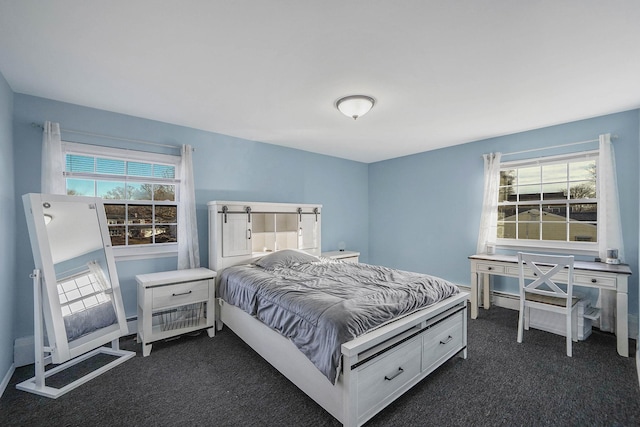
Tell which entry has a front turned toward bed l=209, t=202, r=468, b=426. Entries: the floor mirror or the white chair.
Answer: the floor mirror

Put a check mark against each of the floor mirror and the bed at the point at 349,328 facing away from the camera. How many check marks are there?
0

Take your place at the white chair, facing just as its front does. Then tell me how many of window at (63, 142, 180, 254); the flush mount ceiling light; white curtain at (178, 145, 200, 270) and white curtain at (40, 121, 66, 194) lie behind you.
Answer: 4

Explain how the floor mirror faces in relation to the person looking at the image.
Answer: facing the viewer and to the right of the viewer

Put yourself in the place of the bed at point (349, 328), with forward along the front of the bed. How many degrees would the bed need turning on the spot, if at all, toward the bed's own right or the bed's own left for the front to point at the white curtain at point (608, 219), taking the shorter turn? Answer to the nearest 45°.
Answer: approximately 45° to the bed's own left

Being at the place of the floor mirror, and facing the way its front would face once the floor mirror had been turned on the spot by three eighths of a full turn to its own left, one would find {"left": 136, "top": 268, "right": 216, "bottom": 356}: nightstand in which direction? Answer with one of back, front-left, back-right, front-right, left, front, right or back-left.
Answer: right

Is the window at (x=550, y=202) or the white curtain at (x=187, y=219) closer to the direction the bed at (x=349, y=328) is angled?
the window

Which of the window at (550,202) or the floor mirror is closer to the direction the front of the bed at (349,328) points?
the window

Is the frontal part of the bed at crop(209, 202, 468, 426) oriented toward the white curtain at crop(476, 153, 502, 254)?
no

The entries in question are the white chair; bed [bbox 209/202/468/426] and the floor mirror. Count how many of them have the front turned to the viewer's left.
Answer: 0

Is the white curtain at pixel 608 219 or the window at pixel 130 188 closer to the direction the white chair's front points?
the white curtain

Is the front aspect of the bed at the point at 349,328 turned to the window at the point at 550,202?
no

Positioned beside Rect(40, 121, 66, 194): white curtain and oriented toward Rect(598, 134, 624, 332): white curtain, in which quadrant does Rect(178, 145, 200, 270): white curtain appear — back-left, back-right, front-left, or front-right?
front-left

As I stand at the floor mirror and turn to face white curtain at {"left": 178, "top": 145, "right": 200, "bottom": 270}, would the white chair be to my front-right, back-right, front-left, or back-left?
front-right

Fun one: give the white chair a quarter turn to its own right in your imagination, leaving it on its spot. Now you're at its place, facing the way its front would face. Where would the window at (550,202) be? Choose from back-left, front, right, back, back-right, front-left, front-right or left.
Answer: back-left
